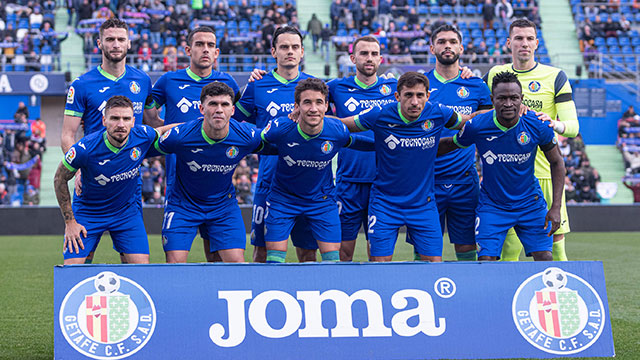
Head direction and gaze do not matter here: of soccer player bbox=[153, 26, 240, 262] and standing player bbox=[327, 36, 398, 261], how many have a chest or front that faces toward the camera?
2

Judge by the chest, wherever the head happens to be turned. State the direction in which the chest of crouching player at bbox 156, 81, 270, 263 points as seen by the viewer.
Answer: toward the camera

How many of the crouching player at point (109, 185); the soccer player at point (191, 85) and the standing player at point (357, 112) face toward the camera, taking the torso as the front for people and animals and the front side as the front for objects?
3

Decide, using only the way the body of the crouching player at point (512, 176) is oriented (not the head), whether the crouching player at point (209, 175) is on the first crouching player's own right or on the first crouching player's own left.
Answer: on the first crouching player's own right

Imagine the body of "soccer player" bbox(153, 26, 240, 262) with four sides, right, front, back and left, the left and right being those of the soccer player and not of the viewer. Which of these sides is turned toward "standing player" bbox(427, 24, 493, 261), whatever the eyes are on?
left

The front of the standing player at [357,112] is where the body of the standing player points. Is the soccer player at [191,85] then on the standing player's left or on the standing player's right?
on the standing player's right

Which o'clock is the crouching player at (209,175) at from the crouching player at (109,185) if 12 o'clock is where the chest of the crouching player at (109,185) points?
the crouching player at (209,175) is roughly at 9 o'clock from the crouching player at (109,185).

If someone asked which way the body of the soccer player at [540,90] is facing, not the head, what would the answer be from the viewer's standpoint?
toward the camera
